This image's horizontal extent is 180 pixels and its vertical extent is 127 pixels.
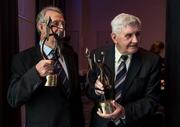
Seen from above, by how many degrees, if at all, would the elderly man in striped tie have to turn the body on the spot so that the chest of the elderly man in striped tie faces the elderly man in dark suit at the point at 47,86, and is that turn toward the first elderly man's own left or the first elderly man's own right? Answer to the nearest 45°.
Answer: approximately 90° to the first elderly man's own right

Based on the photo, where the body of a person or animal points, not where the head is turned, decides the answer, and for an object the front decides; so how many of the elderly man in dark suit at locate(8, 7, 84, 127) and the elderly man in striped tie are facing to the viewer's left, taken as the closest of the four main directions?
0

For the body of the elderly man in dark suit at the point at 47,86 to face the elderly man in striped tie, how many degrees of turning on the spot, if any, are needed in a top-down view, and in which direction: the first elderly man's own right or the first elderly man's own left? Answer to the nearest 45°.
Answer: approximately 45° to the first elderly man's own left

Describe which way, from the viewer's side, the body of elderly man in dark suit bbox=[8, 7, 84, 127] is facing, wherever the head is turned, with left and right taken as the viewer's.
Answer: facing the viewer and to the right of the viewer

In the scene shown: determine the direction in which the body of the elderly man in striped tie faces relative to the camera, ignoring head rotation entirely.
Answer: toward the camera

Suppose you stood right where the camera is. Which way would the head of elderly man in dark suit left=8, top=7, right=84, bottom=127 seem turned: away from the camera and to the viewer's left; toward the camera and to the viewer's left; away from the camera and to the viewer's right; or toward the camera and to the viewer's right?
toward the camera and to the viewer's right
